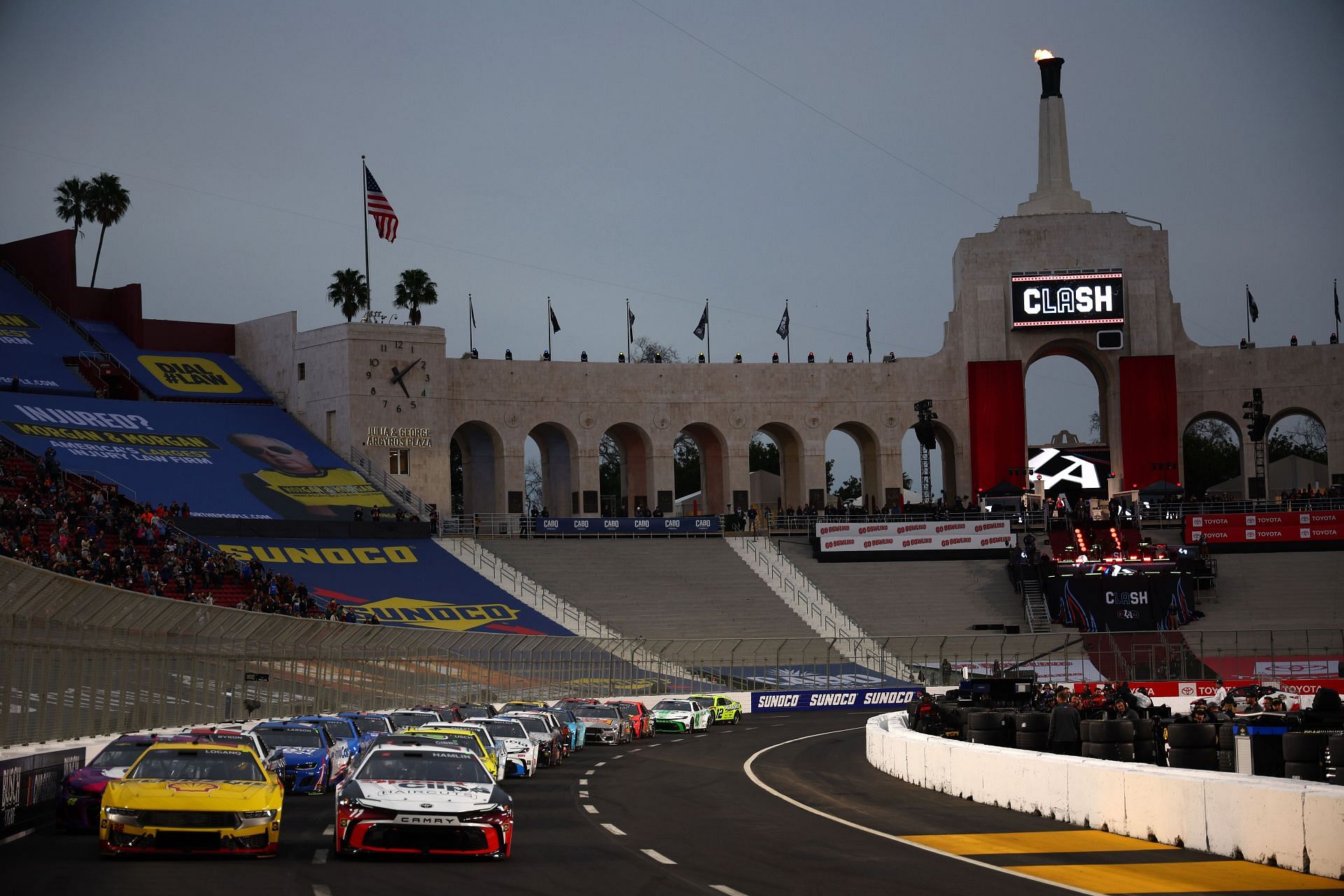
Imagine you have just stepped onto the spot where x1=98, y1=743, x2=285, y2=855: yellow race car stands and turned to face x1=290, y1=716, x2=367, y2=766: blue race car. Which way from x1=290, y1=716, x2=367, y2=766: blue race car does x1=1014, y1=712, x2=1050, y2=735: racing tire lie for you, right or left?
right

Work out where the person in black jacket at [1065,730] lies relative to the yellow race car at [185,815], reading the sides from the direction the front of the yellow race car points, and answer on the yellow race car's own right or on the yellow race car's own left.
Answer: on the yellow race car's own left

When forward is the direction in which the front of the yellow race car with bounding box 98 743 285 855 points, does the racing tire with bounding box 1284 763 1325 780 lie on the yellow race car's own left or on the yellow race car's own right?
on the yellow race car's own left

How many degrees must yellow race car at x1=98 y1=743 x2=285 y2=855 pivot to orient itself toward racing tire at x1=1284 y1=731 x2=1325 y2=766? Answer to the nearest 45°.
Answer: approximately 90° to its left

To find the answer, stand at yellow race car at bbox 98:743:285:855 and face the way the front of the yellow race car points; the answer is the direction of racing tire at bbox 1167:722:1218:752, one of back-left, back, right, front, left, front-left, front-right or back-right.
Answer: left

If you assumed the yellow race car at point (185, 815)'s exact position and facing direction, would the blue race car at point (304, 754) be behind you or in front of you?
behind

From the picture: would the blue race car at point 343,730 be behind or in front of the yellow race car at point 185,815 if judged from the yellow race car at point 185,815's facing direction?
behind

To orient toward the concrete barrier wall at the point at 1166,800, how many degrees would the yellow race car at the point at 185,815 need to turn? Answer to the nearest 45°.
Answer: approximately 90° to its left

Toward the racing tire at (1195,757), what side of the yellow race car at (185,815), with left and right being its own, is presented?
left

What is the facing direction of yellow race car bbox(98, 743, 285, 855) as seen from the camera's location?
facing the viewer

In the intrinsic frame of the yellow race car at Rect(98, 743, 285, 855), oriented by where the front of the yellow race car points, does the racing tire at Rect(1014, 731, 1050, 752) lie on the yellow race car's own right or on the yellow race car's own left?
on the yellow race car's own left

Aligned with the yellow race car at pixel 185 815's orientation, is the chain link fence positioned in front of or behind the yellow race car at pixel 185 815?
behind
